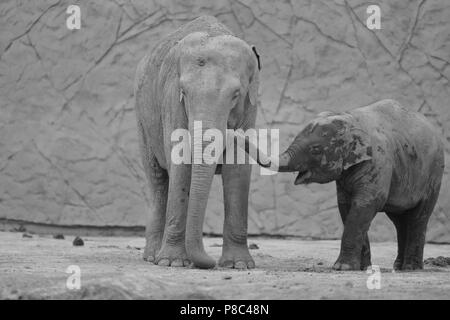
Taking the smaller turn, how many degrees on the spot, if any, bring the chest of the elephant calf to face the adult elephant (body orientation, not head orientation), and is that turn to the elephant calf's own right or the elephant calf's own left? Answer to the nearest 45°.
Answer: approximately 45° to the elephant calf's own right

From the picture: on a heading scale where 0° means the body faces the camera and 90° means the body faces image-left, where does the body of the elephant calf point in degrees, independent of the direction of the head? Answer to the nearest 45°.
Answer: approximately 45°
